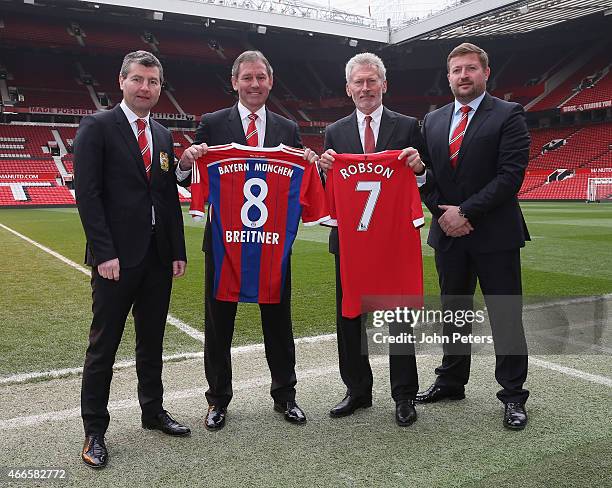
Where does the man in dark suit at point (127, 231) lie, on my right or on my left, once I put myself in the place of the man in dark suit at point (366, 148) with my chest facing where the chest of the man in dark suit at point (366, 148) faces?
on my right

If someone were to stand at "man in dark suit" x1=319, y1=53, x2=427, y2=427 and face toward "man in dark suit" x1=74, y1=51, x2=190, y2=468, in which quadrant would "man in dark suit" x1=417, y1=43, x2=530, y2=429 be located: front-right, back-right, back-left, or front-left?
back-left

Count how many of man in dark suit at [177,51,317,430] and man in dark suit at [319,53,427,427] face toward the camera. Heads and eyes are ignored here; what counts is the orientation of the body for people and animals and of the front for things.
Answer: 2

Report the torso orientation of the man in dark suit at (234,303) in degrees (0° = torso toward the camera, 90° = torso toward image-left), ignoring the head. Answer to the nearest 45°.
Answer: approximately 0°

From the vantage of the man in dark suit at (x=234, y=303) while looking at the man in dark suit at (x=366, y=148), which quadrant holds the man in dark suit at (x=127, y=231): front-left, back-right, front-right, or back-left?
back-right

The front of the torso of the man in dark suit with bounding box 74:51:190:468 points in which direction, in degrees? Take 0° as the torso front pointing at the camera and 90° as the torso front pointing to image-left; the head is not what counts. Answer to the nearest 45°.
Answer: approximately 315°

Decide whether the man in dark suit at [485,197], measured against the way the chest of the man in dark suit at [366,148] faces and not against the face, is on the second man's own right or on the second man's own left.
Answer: on the second man's own left

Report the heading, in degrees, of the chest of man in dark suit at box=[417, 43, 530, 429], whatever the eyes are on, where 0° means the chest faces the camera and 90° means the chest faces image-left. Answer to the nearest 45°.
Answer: approximately 45°
